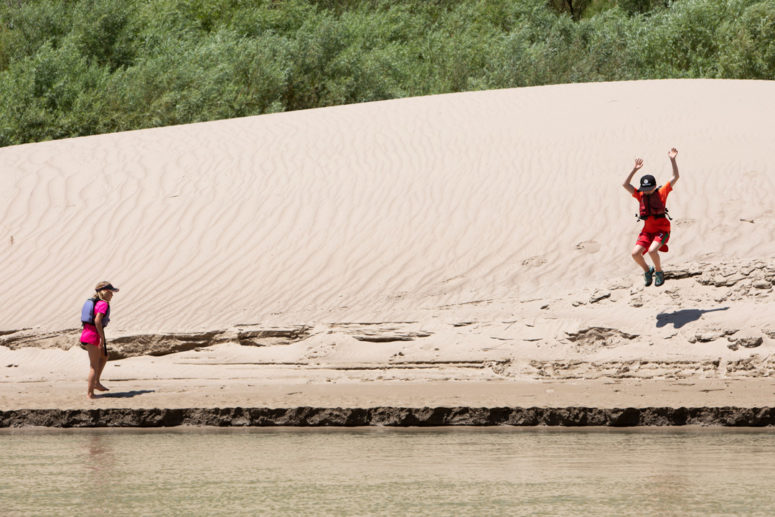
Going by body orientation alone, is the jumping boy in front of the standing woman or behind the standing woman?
in front

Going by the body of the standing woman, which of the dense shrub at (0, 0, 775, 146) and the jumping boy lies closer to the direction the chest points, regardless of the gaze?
the jumping boy

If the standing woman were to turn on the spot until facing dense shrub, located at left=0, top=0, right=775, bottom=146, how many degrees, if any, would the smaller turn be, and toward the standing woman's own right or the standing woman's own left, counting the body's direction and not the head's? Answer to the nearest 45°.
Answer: approximately 90° to the standing woman's own left

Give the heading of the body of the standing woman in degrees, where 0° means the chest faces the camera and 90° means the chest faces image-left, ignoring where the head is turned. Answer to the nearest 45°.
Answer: approximately 270°
